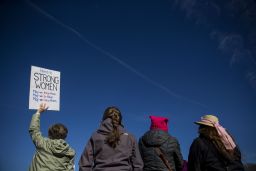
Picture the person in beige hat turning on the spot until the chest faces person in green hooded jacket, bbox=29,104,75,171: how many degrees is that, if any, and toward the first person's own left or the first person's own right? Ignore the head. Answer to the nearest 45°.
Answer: approximately 45° to the first person's own left

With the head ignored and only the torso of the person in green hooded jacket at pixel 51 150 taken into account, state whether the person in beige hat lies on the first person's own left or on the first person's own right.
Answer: on the first person's own right

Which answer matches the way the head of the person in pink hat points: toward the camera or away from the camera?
away from the camera

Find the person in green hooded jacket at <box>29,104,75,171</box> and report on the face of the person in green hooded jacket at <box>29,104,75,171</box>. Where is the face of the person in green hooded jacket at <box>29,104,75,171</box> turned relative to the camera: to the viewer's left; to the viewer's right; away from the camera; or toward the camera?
away from the camera

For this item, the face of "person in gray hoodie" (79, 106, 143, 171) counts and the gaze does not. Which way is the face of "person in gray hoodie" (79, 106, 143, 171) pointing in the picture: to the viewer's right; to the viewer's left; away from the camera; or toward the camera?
away from the camera

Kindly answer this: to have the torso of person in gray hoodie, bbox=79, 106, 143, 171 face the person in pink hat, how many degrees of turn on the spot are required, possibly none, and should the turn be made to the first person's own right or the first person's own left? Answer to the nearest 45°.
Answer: approximately 45° to the first person's own right

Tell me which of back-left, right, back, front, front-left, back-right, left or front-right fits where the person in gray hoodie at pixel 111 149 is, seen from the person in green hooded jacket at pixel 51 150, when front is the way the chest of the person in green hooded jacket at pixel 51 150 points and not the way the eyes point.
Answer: back-right

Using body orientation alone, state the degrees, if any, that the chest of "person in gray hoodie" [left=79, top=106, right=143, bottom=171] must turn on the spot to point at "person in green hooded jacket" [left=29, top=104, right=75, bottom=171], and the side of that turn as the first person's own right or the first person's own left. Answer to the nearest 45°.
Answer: approximately 45° to the first person's own left

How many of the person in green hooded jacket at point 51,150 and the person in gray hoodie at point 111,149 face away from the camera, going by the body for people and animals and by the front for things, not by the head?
2

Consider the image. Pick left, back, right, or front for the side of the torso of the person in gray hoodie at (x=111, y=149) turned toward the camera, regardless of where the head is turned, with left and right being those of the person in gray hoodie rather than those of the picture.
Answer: back

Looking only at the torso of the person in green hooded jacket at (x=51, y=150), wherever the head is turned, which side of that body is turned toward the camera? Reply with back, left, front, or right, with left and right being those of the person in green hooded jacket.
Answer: back
